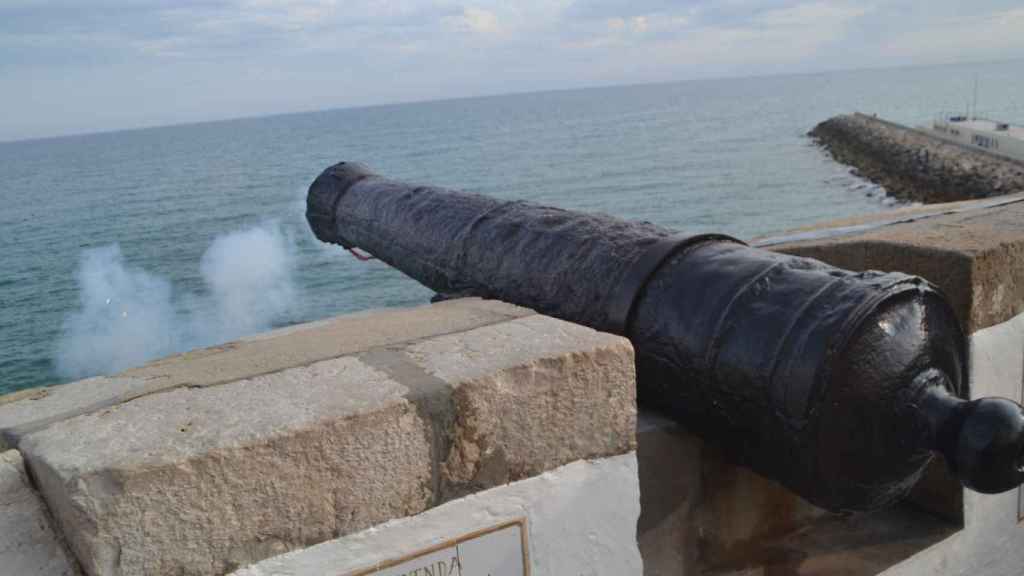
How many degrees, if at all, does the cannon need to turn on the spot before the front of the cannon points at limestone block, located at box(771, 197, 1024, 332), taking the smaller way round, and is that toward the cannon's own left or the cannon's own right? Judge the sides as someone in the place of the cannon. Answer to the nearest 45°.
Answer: approximately 90° to the cannon's own right

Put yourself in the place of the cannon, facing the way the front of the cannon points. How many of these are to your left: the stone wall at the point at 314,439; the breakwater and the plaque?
2

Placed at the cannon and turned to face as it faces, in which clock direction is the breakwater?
The breakwater is roughly at 2 o'clock from the cannon.

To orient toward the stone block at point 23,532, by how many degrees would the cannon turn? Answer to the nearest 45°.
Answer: approximately 90° to its left

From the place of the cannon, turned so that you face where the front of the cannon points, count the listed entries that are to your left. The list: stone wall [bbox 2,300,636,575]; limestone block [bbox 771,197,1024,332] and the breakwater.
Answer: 1

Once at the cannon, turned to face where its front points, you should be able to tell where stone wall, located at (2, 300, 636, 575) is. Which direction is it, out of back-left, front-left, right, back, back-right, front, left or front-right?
left

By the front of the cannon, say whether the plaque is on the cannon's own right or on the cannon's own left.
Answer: on the cannon's own left

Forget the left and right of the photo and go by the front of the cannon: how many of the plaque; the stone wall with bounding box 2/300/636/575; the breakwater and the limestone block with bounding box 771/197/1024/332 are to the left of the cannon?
2

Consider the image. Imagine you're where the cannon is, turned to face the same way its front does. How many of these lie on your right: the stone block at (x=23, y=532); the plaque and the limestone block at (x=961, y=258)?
1

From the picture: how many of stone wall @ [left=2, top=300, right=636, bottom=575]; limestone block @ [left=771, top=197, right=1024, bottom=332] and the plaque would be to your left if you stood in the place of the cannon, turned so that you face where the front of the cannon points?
2

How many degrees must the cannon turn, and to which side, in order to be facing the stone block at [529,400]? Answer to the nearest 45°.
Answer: approximately 90° to its left

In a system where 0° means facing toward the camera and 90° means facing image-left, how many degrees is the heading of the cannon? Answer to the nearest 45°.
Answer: approximately 135°
